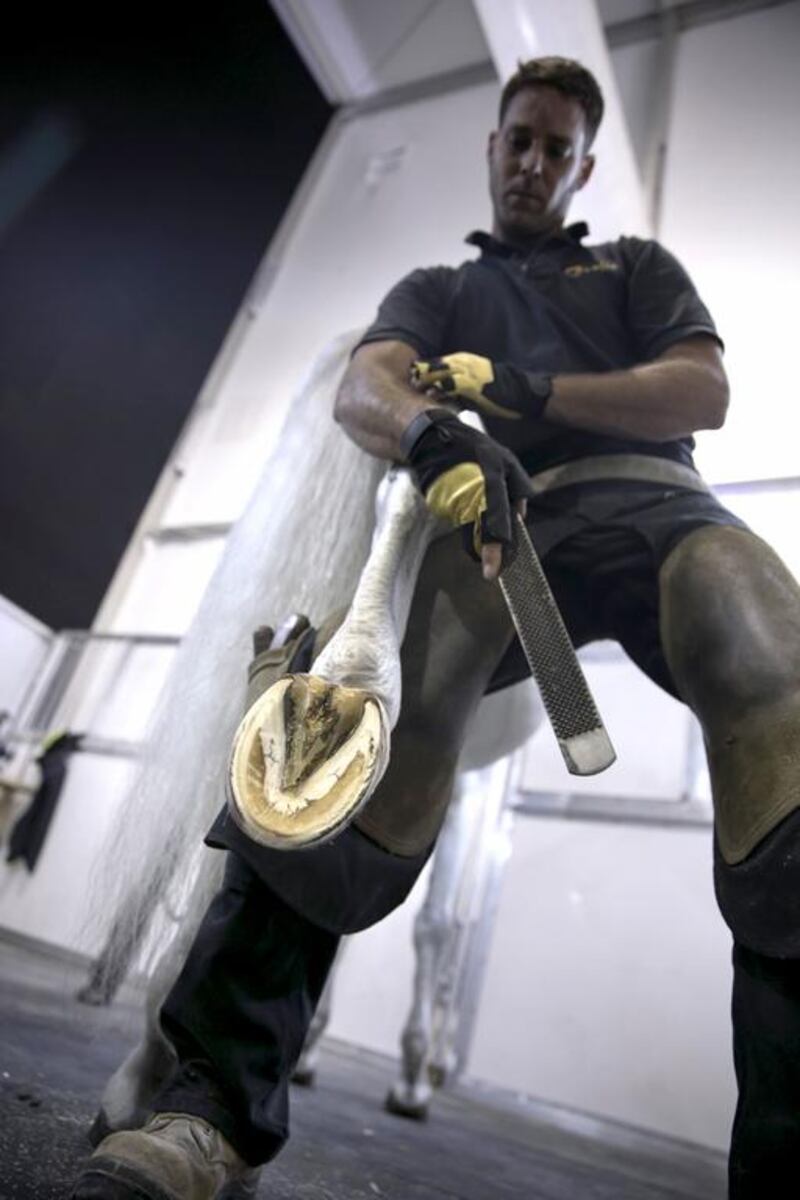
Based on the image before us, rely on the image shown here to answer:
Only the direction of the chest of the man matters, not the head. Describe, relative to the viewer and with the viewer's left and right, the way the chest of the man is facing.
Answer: facing the viewer

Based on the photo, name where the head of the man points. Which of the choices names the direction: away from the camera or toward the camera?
toward the camera
